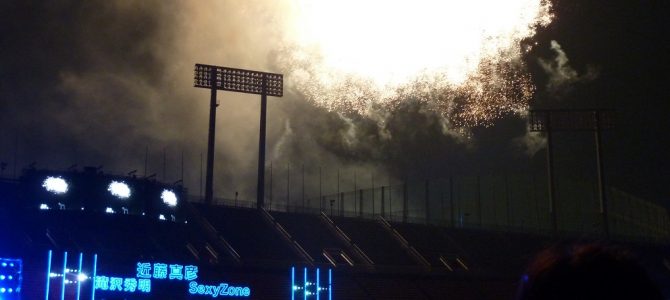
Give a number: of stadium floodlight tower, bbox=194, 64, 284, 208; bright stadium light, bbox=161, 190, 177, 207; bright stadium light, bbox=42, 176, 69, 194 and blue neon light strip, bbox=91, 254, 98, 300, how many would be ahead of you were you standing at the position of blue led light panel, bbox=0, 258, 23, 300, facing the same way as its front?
0

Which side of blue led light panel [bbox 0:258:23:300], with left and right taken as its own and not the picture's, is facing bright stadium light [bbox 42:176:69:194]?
back

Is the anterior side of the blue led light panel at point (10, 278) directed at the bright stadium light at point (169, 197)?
no

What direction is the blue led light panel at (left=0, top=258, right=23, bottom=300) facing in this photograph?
toward the camera

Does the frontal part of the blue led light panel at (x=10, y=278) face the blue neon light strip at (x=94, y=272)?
no

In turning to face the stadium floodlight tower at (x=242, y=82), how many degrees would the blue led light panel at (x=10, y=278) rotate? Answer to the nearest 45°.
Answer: approximately 135° to its left

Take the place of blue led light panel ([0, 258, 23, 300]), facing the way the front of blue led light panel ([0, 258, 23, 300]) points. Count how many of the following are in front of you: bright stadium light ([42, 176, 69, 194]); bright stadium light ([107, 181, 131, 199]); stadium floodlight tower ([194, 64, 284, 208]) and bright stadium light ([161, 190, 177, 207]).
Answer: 0

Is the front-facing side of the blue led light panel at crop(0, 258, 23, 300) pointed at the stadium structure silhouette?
no

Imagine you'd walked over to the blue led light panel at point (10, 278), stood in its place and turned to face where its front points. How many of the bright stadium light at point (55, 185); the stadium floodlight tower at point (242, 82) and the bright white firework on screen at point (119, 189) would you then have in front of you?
0

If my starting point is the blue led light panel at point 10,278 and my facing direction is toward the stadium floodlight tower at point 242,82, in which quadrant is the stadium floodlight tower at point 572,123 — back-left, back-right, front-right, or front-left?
front-right

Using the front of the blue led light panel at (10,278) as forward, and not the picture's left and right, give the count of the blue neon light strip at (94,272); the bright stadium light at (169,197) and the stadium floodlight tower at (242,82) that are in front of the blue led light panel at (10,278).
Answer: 0
